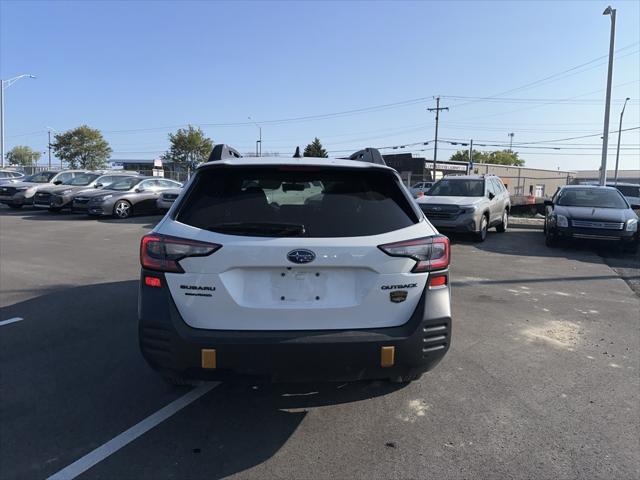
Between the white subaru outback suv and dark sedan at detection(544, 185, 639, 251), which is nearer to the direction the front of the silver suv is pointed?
the white subaru outback suv

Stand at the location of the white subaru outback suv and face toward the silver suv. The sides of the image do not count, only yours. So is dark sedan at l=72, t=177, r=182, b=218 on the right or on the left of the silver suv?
left

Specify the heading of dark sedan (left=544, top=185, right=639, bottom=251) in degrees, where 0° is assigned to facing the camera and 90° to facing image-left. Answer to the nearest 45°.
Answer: approximately 0°

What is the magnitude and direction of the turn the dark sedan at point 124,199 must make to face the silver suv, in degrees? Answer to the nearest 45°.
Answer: approximately 90° to its left

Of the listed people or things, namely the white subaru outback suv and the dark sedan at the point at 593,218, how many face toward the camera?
1

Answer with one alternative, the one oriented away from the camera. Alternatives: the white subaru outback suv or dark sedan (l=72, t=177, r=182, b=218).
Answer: the white subaru outback suv

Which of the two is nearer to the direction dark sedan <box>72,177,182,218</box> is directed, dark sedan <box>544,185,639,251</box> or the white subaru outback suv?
the white subaru outback suv

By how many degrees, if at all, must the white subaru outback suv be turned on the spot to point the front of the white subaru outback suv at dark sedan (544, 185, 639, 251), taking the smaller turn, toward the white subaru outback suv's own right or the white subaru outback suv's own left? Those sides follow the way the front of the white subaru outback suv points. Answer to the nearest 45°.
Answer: approximately 45° to the white subaru outback suv's own right

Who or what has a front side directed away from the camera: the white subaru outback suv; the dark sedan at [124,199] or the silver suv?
the white subaru outback suv

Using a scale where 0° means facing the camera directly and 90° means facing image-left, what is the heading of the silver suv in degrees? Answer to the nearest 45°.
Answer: approximately 45°

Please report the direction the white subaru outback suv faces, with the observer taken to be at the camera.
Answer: facing away from the viewer
